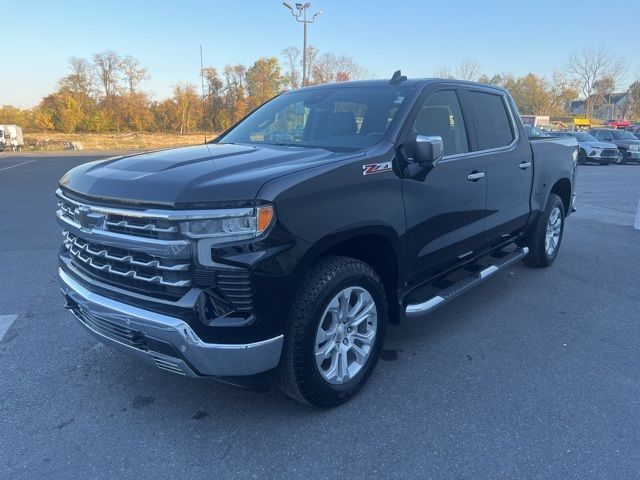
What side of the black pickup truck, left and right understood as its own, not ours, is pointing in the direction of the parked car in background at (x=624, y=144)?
back

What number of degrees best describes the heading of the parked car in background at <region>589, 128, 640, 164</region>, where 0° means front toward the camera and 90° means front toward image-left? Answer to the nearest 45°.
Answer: approximately 315°

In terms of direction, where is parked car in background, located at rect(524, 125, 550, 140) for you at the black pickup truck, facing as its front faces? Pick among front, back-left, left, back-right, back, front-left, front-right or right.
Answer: back

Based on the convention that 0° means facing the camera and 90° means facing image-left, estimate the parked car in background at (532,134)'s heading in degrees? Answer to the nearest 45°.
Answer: approximately 315°

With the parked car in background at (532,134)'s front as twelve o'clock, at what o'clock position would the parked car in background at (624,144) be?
the parked car in background at (624,144) is roughly at 8 o'clock from the parked car in background at (532,134).

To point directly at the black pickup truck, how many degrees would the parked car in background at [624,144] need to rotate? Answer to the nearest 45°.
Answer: approximately 45° to its right

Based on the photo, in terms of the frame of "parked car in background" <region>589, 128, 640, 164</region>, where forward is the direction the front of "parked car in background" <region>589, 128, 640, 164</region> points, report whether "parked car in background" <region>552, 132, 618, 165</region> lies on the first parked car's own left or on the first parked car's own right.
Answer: on the first parked car's own right

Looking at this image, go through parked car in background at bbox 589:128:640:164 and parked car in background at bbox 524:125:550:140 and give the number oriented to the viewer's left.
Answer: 0

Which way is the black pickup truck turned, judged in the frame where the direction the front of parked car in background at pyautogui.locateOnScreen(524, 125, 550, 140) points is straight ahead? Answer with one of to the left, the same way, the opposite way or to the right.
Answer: to the right

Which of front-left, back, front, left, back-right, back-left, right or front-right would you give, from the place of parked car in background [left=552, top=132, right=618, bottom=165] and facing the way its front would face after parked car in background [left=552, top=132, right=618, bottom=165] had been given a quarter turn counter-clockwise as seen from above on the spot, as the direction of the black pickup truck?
back-right

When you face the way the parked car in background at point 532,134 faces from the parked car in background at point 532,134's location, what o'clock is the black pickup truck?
The black pickup truck is roughly at 2 o'clock from the parked car in background.

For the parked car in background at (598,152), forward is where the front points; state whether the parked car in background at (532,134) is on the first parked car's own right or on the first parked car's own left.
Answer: on the first parked car's own right
